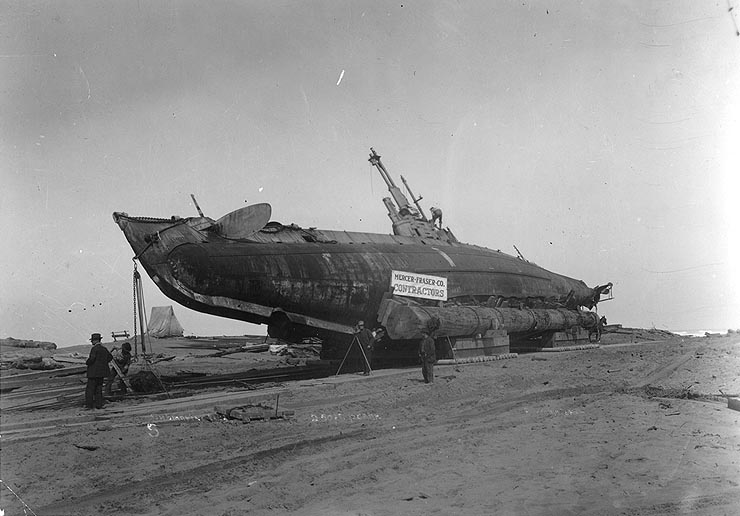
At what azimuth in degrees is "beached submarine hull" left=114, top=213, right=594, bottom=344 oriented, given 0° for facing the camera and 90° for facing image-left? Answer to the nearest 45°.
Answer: approximately 45°

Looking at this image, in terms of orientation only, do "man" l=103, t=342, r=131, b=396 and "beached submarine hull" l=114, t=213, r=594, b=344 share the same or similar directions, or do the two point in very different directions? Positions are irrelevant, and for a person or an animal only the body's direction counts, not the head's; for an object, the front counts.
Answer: very different directions

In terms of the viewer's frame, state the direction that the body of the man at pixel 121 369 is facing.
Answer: to the viewer's right

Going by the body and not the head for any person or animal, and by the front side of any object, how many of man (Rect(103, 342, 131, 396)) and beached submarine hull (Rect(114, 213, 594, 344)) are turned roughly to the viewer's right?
1

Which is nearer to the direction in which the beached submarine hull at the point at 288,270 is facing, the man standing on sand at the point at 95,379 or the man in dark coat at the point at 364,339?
the man standing on sand
